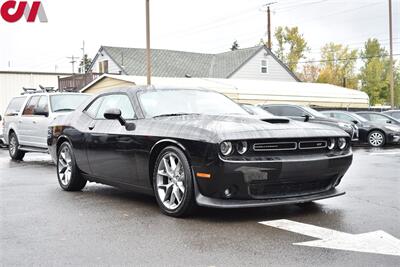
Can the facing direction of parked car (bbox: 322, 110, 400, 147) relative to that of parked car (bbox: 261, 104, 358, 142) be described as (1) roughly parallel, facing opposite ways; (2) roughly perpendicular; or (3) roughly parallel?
roughly parallel

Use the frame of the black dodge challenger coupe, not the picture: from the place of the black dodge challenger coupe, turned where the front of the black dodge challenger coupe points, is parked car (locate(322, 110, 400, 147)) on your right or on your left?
on your left

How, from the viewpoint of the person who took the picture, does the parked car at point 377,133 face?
facing the viewer and to the right of the viewer

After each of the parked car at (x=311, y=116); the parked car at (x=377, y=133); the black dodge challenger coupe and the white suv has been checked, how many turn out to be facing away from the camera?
0

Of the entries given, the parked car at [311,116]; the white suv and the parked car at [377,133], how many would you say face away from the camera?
0

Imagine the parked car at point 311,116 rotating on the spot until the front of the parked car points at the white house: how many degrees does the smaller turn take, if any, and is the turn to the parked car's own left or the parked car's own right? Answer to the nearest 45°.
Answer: approximately 135° to the parked car's own left

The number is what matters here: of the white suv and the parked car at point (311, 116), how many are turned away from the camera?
0

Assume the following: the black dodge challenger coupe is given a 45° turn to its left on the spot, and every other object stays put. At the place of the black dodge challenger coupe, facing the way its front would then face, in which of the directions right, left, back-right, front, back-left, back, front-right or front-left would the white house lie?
left

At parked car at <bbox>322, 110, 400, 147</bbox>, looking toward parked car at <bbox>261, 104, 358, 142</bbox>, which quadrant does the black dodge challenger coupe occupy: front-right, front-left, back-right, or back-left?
front-left
